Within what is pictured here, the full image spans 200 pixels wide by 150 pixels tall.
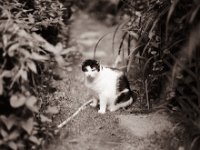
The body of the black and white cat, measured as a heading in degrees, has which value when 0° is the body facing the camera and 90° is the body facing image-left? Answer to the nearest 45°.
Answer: approximately 45°

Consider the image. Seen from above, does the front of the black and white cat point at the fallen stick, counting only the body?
yes

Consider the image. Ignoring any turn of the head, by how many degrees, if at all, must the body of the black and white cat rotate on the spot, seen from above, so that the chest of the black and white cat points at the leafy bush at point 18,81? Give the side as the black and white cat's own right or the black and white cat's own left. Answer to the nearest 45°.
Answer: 0° — it already faces it
